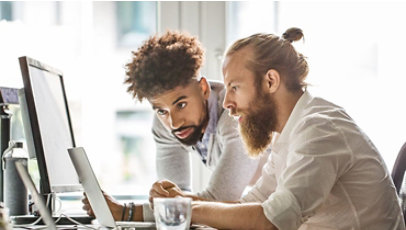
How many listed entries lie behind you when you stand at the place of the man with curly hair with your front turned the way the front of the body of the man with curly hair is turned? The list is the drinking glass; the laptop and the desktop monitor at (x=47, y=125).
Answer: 0

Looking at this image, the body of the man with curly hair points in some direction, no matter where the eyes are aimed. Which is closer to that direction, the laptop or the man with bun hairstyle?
the laptop

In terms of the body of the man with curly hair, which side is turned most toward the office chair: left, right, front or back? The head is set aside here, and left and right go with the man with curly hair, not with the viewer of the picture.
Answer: left

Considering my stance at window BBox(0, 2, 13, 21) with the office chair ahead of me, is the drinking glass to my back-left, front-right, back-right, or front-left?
front-right

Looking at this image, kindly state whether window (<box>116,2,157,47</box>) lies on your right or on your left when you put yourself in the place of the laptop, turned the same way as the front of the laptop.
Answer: on your left

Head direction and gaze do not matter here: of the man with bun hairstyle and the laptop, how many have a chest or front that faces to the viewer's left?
1

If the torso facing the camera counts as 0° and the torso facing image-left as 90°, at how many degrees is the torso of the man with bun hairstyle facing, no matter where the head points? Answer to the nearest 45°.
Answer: approximately 90°

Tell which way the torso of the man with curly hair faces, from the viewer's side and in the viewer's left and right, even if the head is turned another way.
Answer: facing the viewer and to the left of the viewer

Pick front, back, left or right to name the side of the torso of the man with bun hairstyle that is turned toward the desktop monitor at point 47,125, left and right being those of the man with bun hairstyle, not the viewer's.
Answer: front

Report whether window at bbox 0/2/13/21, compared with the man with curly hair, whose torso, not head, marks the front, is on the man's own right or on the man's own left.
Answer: on the man's own right

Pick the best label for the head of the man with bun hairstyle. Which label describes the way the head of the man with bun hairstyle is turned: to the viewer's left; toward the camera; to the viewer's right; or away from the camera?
to the viewer's left

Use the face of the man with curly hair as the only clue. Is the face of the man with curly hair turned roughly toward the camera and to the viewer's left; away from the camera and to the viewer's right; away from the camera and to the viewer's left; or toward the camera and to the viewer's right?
toward the camera and to the viewer's left

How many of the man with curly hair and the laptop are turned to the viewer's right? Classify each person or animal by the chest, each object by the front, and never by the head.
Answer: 1

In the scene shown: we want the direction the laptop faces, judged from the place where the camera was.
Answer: facing to the right of the viewer

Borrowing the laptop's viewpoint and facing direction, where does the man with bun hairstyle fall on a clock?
The man with bun hairstyle is roughly at 12 o'clock from the laptop.

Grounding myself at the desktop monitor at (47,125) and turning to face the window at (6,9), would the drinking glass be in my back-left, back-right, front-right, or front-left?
back-right

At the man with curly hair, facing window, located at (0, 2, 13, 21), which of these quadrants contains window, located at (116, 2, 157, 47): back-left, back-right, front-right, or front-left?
front-right
